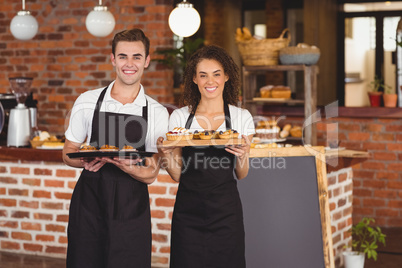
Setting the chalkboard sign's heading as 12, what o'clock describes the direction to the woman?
The woman is roughly at 1 o'clock from the chalkboard sign.

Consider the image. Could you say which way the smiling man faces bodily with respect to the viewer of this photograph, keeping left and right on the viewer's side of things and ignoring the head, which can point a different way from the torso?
facing the viewer

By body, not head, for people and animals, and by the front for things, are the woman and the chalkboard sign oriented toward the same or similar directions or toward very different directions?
same or similar directions

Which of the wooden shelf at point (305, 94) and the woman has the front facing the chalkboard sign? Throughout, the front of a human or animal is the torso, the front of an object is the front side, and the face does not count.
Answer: the wooden shelf

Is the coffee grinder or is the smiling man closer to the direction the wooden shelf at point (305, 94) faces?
the smiling man

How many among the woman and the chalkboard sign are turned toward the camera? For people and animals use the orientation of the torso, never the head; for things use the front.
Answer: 2

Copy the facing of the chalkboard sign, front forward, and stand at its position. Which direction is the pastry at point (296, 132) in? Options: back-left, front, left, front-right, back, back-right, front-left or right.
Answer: back

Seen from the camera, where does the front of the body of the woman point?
toward the camera

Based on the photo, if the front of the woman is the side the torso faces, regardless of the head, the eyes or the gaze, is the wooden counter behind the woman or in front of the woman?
behind

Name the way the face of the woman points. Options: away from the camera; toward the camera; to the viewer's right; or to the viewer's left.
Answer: toward the camera

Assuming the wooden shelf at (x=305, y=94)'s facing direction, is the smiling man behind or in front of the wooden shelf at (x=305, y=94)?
in front

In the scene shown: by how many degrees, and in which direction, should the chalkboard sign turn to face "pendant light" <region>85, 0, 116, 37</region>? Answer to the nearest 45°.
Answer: approximately 135° to its right

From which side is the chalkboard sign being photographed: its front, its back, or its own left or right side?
front

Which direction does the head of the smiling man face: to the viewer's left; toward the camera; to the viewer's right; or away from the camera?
toward the camera

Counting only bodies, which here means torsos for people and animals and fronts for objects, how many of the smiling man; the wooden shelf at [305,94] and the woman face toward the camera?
3
